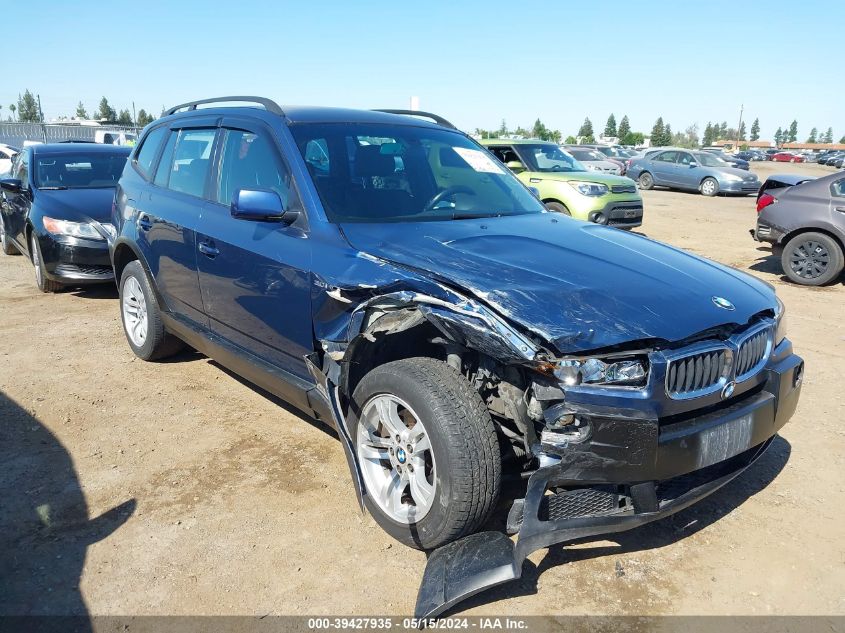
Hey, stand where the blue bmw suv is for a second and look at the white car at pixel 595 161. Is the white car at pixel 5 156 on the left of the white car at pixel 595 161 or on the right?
left

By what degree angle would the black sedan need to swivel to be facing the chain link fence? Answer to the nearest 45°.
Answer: approximately 135° to its left

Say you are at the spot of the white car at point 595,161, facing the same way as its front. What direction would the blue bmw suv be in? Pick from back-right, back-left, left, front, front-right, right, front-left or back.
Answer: front-right

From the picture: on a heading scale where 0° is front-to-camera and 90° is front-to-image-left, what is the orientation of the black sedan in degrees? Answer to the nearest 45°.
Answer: approximately 315°

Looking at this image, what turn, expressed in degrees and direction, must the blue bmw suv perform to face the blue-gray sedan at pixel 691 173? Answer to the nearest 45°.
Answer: approximately 135° to its left

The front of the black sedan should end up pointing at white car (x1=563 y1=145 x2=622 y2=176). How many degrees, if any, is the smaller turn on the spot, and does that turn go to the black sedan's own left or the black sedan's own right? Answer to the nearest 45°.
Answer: approximately 90° to the black sedan's own left

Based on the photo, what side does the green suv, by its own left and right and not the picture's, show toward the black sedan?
right

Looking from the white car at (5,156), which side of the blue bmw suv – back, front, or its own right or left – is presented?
back

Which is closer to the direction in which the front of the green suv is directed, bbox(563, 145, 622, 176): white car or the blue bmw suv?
the blue bmw suv

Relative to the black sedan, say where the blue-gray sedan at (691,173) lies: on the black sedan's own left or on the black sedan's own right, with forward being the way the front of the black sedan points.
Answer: on the black sedan's own left
